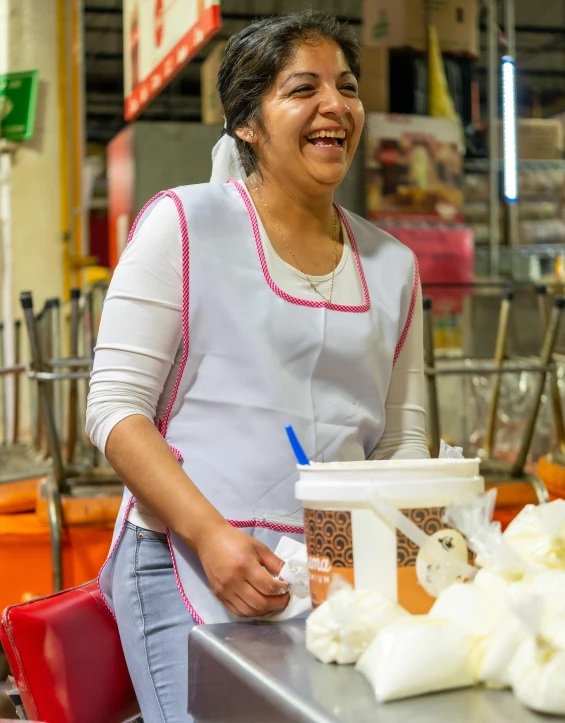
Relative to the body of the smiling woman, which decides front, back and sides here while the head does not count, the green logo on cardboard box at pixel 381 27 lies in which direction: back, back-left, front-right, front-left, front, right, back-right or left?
back-left

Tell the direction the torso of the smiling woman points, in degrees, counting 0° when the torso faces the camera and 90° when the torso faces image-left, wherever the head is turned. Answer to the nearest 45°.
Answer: approximately 315°

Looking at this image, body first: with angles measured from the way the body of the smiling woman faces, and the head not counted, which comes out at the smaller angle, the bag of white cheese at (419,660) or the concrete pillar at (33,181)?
the bag of white cheese

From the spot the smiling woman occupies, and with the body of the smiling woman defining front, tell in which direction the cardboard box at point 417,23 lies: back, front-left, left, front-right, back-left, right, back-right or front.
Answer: back-left

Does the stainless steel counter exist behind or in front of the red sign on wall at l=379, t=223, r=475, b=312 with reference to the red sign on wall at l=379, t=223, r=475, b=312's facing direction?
in front

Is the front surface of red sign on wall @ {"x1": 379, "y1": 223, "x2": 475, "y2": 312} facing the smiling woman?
yes

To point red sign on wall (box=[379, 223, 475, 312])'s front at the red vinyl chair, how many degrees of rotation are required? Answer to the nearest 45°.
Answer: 0° — it already faces it

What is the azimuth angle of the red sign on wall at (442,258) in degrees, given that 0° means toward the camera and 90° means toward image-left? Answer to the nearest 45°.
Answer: approximately 0°

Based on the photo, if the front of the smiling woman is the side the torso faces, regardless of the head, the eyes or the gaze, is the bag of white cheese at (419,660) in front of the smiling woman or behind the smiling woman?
in front

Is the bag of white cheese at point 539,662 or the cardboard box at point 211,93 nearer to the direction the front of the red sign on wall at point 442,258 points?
the bag of white cheese
